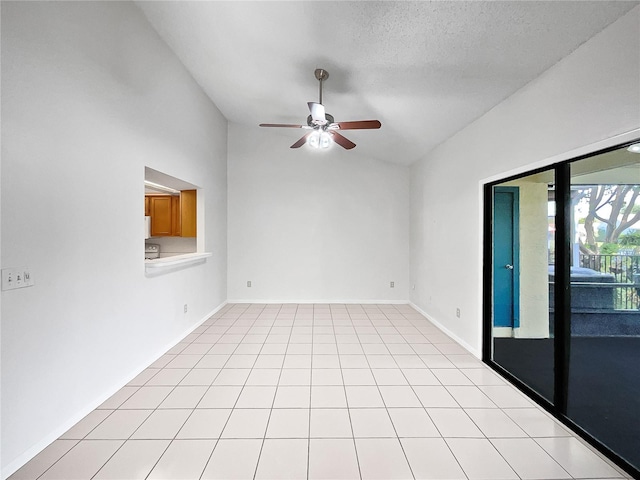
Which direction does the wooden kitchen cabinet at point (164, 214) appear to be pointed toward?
toward the camera

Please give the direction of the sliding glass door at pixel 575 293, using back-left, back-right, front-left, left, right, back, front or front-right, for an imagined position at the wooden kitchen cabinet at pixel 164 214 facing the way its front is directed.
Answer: front-left

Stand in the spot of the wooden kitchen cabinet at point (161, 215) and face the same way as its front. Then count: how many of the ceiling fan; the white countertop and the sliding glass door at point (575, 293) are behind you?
0

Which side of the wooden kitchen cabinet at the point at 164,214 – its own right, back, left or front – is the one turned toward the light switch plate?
front

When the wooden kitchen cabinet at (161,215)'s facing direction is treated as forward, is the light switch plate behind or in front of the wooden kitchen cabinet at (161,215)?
in front

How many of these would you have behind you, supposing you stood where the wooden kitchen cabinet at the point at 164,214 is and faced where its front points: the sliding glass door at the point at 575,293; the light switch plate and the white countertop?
0

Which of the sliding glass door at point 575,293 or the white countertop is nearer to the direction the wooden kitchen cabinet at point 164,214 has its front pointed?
the white countertop

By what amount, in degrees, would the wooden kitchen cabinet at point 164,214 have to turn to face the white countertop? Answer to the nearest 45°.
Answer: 0° — it already faces it

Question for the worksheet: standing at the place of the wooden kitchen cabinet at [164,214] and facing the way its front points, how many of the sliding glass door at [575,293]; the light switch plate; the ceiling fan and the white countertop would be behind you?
0

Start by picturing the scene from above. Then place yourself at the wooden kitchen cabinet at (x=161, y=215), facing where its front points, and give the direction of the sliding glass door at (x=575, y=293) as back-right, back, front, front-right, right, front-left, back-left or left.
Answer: front-left

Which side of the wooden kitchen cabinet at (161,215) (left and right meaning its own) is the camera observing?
front

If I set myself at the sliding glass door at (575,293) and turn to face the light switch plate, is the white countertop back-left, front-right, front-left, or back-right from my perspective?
front-right

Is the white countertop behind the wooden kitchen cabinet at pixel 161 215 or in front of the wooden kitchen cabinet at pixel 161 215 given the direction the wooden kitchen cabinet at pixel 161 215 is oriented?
in front
